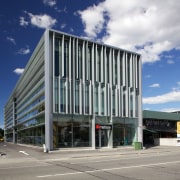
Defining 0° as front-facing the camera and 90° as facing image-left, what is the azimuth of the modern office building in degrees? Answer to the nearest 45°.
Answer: approximately 315°
